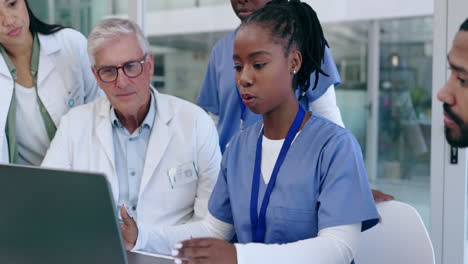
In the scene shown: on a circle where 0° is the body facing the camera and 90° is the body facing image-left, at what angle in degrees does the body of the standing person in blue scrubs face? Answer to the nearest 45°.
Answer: approximately 45°

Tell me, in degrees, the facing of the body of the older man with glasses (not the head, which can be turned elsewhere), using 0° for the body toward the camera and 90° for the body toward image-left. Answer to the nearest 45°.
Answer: approximately 0°

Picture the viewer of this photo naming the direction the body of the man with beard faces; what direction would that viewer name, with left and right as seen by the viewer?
facing to the left of the viewer

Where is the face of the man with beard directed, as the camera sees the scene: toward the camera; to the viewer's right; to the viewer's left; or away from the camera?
to the viewer's left

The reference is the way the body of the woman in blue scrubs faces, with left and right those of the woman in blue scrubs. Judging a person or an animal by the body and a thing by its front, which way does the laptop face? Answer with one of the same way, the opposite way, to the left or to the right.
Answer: the opposite way

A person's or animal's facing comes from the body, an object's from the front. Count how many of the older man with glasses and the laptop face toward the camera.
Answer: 1

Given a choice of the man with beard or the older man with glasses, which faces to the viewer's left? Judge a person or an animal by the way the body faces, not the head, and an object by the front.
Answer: the man with beard
